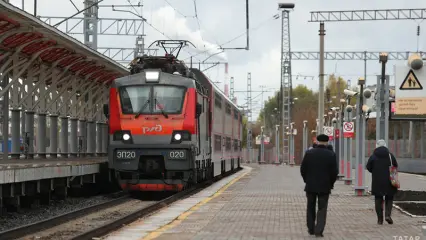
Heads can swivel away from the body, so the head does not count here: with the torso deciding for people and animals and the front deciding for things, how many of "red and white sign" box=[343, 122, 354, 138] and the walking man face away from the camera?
1

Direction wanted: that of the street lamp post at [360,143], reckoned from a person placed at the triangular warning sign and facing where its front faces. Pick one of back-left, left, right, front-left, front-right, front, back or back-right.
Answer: back

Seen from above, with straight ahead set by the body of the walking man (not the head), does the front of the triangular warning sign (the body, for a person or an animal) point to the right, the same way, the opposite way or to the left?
the opposite way

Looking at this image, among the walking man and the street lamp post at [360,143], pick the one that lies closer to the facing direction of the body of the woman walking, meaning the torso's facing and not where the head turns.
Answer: the street lamp post

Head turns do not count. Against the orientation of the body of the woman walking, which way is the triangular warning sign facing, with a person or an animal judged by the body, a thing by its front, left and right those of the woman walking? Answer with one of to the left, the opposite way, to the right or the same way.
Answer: the opposite way

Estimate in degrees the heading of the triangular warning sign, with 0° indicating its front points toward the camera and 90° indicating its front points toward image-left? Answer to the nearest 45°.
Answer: approximately 0°

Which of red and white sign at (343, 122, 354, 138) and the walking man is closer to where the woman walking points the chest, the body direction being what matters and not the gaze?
the red and white sign

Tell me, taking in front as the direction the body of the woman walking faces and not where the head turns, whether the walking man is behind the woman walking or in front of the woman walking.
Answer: behind

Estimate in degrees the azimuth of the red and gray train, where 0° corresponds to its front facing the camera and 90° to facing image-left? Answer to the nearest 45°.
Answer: approximately 0°

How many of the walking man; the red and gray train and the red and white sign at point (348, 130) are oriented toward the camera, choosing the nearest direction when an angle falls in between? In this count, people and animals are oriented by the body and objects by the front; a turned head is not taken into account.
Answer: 2
